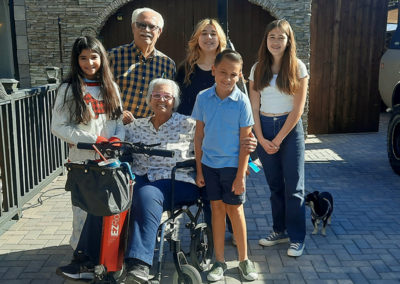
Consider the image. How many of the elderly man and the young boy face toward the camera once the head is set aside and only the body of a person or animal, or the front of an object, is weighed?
2

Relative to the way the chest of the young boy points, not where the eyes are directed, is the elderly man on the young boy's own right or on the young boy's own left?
on the young boy's own right

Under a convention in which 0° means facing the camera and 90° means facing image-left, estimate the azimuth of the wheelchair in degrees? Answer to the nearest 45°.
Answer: approximately 45°

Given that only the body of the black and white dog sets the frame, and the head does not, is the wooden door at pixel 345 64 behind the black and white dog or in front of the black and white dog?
behind

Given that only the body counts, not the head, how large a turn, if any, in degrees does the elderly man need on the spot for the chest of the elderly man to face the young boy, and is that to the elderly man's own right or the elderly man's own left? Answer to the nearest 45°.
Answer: approximately 45° to the elderly man's own left

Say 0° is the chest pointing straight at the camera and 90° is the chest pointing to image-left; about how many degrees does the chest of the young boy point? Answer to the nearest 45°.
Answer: approximately 0°

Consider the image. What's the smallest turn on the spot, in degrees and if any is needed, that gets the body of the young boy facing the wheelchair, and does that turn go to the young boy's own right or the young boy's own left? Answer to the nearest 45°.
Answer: approximately 45° to the young boy's own right

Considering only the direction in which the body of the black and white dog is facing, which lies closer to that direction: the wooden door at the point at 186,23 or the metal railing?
the metal railing

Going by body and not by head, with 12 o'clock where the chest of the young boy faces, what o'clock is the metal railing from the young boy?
The metal railing is roughly at 4 o'clock from the young boy.
